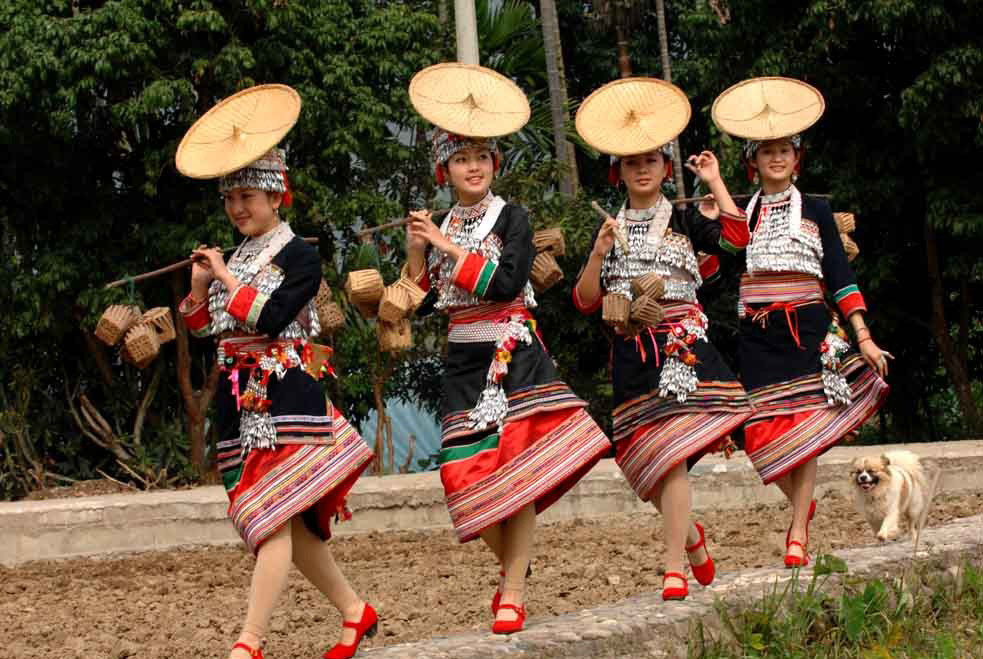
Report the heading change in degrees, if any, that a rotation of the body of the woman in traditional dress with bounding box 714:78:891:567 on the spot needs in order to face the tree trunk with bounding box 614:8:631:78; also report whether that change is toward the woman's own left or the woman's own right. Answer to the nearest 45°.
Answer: approximately 180°

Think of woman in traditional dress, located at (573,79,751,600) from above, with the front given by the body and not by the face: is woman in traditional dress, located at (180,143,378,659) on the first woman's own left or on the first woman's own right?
on the first woman's own right

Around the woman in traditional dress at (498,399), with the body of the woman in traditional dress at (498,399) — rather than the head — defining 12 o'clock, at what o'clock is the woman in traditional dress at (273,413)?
the woman in traditional dress at (273,413) is roughly at 1 o'clock from the woman in traditional dress at (498,399).

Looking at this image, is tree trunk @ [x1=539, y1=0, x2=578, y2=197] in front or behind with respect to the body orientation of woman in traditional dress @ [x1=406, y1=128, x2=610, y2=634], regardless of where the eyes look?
behind

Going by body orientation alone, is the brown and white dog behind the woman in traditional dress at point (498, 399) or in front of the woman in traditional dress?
behind

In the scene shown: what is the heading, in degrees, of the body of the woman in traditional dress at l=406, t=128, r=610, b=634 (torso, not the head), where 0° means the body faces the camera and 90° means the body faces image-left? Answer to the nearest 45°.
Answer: approximately 45°

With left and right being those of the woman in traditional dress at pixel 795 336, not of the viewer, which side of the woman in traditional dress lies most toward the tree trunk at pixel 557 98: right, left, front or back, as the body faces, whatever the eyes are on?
back
